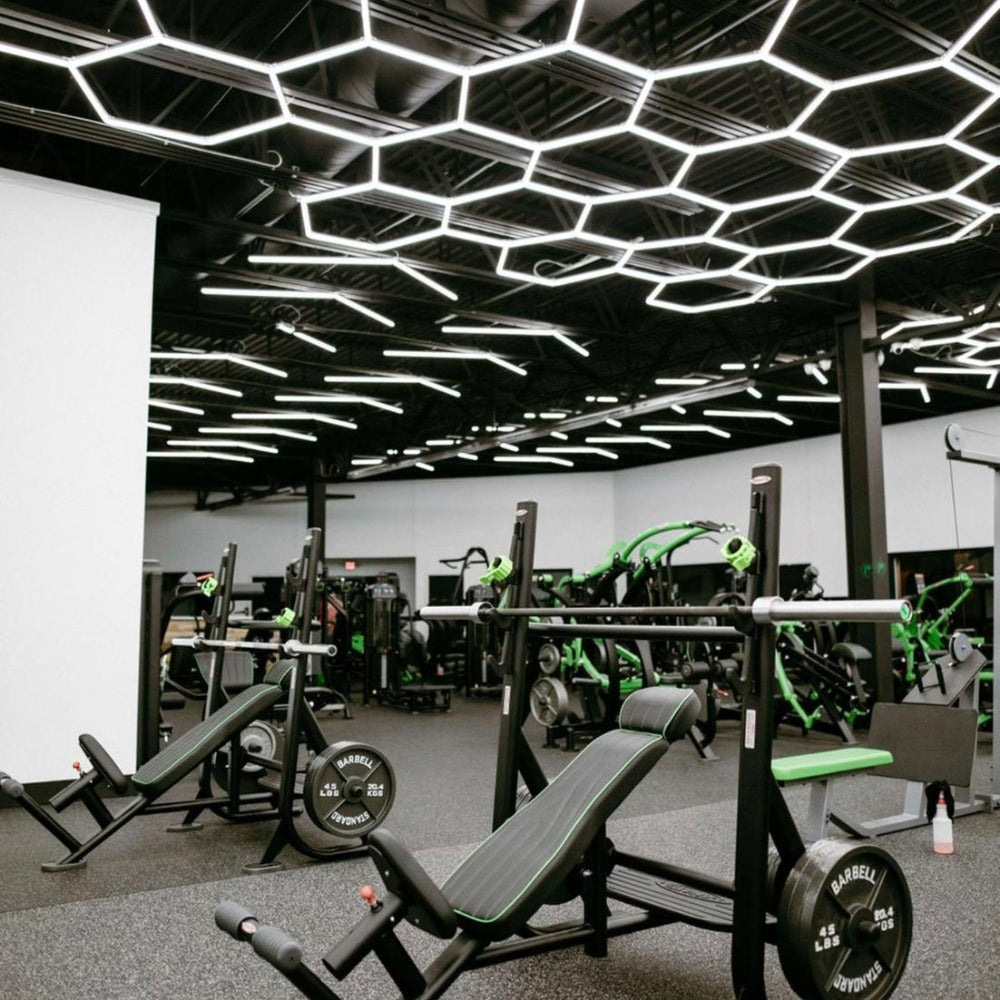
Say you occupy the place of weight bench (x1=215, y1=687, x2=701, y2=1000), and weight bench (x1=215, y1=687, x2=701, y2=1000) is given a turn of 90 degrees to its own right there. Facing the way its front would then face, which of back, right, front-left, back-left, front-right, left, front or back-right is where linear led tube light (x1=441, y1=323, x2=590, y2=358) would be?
front-right

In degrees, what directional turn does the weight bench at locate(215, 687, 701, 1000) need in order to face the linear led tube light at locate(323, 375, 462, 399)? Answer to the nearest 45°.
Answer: approximately 135° to its right

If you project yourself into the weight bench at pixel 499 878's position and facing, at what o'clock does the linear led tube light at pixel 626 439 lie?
The linear led tube light is roughly at 5 o'clock from the weight bench.

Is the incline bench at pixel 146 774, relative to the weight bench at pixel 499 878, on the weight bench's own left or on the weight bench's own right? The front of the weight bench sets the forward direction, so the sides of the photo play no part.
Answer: on the weight bench's own right

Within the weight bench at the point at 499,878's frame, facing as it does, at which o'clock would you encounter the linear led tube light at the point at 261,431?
The linear led tube light is roughly at 4 o'clock from the weight bench.

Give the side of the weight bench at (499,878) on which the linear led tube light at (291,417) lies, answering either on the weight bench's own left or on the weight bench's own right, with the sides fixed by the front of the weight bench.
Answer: on the weight bench's own right

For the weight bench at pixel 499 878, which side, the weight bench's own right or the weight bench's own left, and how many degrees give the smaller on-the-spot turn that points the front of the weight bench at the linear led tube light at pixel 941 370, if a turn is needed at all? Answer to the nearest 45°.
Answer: approximately 180°

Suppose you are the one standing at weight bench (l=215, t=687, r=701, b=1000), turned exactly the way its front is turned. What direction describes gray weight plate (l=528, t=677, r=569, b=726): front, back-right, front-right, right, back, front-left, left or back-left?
back-right

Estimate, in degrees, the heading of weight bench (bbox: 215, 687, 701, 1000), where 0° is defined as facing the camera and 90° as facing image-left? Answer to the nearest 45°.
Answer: approximately 45°

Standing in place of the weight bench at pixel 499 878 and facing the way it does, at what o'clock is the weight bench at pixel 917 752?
the weight bench at pixel 917 752 is roughly at 6 o'clock from the weight bench at pixel 499 878.
